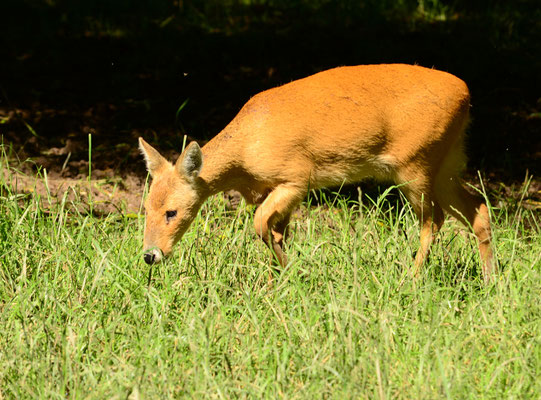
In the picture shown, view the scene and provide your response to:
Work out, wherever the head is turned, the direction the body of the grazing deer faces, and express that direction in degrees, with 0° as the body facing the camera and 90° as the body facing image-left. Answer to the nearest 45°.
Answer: approximately 90°
